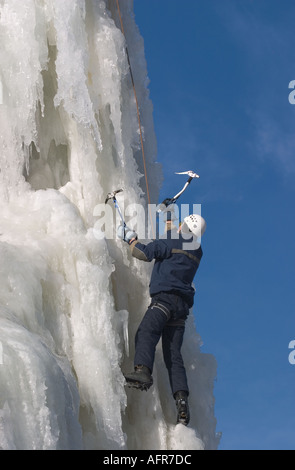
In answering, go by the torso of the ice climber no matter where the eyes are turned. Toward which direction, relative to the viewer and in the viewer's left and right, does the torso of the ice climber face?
facing away from the viewer and to the left of the viewer
